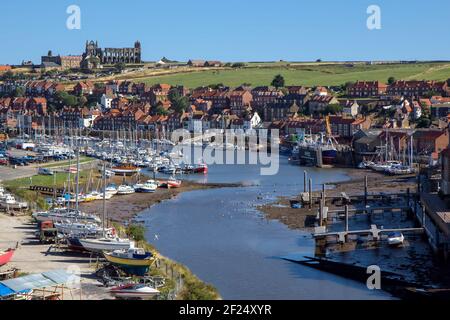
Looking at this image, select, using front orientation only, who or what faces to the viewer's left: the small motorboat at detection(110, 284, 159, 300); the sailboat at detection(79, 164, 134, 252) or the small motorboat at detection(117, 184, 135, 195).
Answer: the sailboat

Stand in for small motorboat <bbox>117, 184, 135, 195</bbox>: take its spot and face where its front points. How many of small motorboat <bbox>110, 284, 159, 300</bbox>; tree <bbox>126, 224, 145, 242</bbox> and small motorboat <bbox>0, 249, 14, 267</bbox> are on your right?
3

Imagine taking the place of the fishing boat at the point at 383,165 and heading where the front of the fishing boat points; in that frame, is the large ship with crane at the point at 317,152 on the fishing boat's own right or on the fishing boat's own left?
on the fishing boat's own right

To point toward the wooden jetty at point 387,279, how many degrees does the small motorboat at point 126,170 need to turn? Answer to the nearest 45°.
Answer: approximately 90° to its right

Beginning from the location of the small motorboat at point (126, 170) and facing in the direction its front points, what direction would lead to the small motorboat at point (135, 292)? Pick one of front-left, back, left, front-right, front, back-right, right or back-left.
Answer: right

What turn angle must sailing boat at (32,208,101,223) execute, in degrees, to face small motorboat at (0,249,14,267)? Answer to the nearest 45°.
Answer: approximately 90° to its left

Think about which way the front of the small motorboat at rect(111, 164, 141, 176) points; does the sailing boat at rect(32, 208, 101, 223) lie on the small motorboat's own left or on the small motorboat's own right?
on the small motorboat's own right

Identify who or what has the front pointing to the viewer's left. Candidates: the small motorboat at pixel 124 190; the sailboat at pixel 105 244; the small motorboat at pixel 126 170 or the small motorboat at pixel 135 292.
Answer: the sailboat

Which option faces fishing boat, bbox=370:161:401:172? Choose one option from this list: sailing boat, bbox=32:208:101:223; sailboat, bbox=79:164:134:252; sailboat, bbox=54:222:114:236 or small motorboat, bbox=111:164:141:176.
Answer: the small motorboat

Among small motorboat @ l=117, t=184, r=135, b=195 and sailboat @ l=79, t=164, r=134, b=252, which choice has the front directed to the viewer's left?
the sailboat

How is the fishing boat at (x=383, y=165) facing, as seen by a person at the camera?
facing to the left of the viewer

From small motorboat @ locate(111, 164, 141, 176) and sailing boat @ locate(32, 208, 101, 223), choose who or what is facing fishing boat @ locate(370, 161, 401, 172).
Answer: the small motorboat

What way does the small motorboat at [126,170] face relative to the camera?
to the viewer's right

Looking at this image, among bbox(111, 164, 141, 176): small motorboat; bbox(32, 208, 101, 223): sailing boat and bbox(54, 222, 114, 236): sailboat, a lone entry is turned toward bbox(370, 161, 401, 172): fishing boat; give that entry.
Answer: the small motorboat

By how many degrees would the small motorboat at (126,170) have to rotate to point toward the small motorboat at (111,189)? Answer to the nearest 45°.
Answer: approximately 90° to its right

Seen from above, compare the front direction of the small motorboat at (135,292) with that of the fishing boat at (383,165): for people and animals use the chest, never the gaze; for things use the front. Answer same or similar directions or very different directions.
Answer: very different directions

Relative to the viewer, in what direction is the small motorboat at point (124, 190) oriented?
to the viewer's right

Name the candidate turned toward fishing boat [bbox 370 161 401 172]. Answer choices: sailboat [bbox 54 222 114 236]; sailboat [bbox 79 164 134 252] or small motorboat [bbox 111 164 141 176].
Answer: the small motorboat

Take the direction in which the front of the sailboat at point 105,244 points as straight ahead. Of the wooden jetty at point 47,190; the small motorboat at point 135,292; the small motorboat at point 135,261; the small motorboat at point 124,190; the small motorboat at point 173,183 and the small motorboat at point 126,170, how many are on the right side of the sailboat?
4
